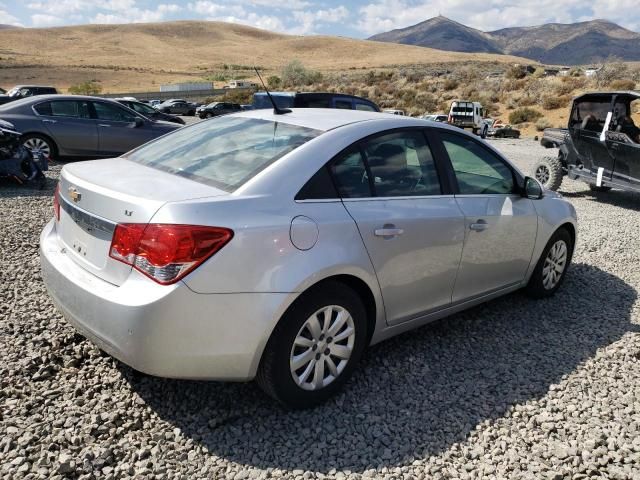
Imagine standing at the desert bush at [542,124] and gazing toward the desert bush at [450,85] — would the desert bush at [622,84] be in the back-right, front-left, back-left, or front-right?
front-right

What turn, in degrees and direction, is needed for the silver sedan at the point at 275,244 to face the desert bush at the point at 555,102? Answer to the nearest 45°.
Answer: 0° — it already faces it

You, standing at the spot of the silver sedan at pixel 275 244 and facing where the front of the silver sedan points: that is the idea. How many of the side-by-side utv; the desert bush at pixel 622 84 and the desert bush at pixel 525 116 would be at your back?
0

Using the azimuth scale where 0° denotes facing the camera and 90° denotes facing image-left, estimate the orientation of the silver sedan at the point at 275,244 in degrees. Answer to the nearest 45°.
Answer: approximately 225°

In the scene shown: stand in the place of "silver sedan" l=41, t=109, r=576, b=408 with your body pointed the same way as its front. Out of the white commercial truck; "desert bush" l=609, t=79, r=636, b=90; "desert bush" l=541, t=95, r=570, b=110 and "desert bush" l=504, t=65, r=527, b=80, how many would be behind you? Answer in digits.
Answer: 0

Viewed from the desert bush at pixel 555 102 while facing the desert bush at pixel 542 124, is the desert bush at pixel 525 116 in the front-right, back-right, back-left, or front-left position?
front-right

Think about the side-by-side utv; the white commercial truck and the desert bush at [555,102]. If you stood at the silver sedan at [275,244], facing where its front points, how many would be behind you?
0

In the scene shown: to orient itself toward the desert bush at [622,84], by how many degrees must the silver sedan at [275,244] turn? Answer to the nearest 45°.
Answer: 0° — it already faces it

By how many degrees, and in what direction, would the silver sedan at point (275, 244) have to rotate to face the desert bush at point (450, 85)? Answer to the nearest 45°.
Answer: approximately 45° to its left

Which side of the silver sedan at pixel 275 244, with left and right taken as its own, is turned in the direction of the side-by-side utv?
front

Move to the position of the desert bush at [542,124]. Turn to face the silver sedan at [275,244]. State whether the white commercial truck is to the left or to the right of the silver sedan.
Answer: right

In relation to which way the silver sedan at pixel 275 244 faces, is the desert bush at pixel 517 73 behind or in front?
in front
